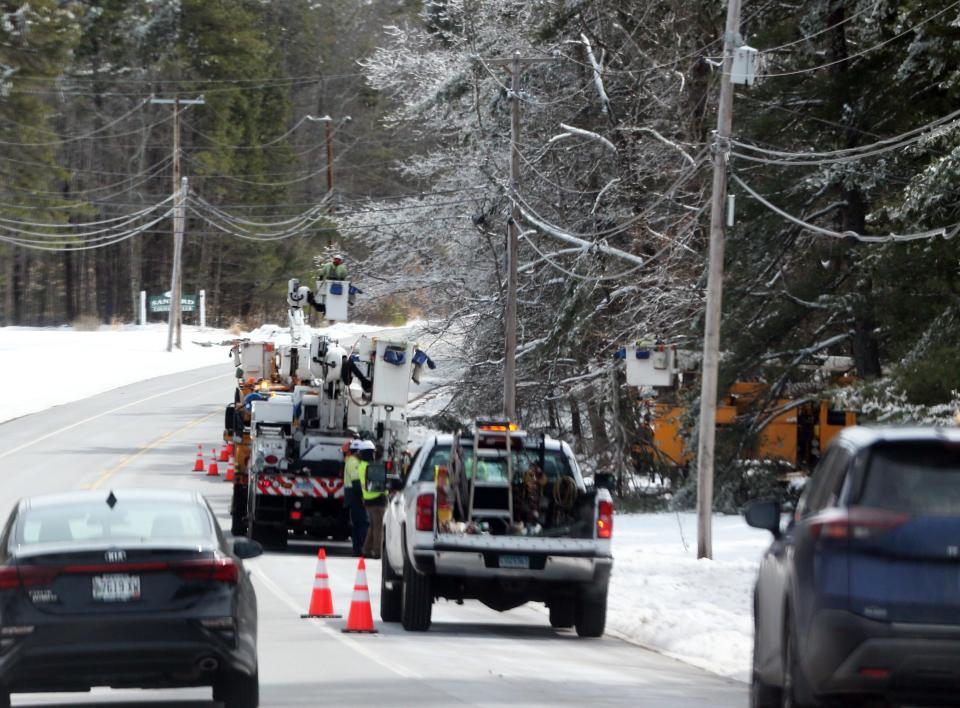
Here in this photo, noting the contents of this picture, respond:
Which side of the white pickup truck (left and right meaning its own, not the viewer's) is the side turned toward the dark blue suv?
back

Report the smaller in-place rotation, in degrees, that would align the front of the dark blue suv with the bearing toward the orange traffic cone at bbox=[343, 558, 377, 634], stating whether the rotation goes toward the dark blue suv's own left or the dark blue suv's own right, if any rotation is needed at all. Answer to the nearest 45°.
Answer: approximately 45° to the dark blue suv's own left

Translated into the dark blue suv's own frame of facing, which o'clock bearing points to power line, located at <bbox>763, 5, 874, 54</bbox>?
The power line is roughly at 12 o'clock from the dark blue suv.

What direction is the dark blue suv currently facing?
away from the camera

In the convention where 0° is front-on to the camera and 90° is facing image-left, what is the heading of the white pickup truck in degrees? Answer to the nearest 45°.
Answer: approximately 180°

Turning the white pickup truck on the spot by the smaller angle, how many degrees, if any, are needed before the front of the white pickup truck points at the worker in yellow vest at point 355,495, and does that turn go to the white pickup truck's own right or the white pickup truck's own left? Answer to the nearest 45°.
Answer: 0° — it already faces them

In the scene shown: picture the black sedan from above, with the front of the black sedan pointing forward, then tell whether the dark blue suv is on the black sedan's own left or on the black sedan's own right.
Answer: on the black sedan's own right

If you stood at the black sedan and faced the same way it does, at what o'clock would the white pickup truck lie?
The white pickup truck is roughly at 1 o'clock from the black sedan.

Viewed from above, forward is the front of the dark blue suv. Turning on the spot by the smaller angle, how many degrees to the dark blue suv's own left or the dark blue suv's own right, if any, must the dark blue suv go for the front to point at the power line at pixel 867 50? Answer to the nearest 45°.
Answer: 0° — it already faces it

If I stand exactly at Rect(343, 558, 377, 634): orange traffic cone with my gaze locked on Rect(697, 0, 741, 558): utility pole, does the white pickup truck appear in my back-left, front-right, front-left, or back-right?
front-right

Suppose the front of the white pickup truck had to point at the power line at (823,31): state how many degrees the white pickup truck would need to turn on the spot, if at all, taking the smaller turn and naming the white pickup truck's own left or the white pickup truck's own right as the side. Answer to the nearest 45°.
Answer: approximately 45° to the white pickup truck's own right
